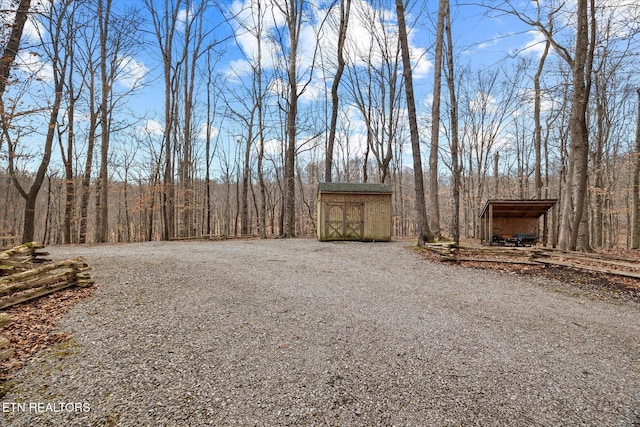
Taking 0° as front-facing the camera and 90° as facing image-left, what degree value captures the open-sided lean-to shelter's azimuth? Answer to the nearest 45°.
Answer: approximately 0°

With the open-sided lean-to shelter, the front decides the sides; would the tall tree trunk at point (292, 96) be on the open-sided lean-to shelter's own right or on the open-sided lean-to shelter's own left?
on the open-sided lean-to shelter's own right

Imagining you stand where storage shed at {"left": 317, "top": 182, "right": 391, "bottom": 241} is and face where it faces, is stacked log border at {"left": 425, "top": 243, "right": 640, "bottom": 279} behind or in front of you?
in front

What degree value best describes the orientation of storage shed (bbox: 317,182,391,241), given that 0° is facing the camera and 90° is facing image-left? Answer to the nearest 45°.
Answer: approximately 0°

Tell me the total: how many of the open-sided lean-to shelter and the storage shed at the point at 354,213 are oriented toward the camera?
2

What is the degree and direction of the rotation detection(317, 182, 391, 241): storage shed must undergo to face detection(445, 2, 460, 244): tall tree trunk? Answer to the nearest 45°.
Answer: approximately 45° to its left

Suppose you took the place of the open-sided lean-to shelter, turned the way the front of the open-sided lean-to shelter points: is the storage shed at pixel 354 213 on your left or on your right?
on your right

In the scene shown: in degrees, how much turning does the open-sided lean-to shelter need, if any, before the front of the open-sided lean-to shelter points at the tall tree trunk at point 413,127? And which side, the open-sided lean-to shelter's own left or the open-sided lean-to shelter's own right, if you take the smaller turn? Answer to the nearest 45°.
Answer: approximately 45° to the open-sided lean-to shelter's own right

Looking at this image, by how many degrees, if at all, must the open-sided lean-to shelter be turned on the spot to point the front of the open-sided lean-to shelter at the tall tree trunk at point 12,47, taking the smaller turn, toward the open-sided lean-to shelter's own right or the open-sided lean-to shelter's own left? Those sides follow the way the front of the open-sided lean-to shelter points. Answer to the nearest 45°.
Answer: approximately 45° to the open-sided lean-to shelter's own right
